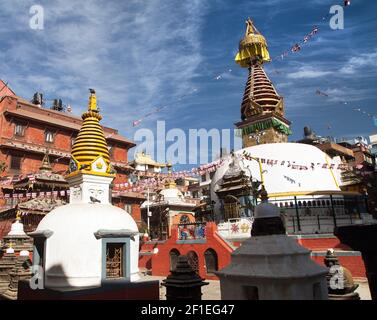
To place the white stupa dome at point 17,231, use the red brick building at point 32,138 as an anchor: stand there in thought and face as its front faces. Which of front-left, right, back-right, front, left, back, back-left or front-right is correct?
front-right

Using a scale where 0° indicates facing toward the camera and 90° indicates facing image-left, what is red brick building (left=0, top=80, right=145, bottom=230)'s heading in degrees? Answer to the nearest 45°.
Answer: approximately 315°

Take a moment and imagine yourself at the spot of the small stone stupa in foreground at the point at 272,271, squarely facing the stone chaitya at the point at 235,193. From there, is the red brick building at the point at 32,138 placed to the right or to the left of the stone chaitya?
left

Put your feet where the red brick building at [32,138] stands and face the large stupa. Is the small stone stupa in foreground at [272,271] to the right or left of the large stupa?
right

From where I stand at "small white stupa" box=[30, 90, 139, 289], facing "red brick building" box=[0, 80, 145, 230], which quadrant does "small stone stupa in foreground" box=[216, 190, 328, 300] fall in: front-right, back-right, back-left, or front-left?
back-right

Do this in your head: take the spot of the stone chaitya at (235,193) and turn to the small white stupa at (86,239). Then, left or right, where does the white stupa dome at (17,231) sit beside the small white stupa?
right

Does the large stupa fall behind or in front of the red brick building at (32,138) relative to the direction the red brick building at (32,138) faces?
in front

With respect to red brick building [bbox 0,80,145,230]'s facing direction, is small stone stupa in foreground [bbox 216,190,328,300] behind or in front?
in front
